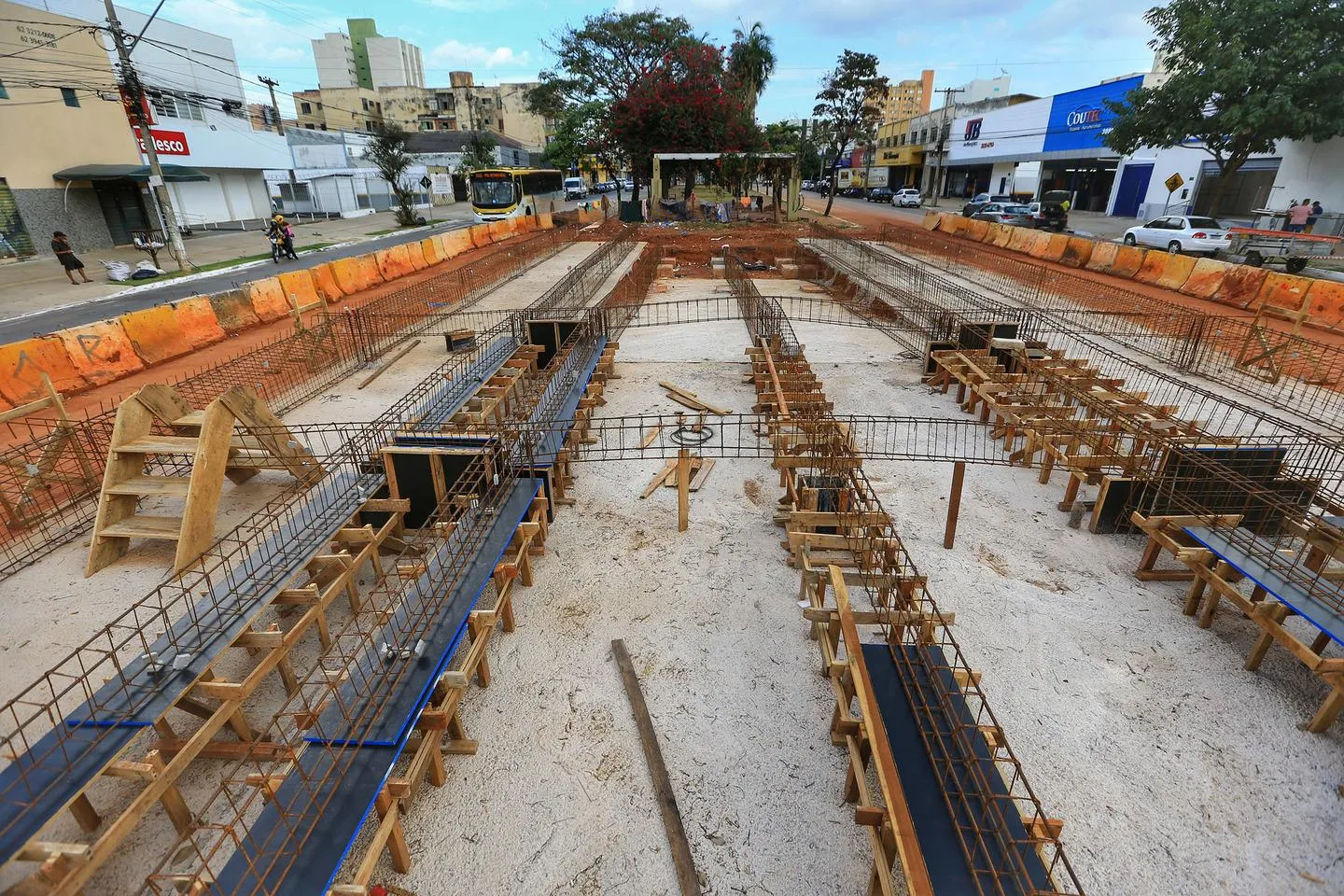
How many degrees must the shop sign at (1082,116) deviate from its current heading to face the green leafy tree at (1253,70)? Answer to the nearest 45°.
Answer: approximately 45° to its left

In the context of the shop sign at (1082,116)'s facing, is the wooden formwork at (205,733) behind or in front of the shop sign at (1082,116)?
in front

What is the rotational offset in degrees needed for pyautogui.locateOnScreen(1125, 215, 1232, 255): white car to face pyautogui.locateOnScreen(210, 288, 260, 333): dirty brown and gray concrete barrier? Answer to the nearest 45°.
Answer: approximately 90° to its left

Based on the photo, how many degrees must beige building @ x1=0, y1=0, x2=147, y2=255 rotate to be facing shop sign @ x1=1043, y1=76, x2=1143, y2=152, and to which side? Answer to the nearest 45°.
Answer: approximately 45° to its left

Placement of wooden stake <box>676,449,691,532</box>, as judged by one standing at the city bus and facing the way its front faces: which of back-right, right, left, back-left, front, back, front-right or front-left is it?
front-left

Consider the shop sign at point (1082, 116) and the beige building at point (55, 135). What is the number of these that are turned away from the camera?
0

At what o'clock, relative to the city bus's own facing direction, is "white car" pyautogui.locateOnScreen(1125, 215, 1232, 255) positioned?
The white car is roughly at 9 o'clock from the city bus.

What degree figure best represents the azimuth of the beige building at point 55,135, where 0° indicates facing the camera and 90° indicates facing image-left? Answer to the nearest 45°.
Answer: approximately 315°

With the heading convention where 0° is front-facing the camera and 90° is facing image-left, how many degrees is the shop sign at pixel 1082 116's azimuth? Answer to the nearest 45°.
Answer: approximately 45°

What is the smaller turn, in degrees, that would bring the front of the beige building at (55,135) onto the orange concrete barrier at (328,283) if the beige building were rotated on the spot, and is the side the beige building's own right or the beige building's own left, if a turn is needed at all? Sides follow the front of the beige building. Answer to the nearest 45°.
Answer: approximately 45° to the beige building's own right

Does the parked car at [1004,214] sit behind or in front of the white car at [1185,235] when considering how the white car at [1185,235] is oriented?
in front

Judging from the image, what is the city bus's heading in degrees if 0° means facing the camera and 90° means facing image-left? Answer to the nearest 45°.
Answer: approximately 45°

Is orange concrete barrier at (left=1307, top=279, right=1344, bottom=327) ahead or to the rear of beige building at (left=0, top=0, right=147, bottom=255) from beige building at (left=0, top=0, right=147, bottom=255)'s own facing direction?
ahead

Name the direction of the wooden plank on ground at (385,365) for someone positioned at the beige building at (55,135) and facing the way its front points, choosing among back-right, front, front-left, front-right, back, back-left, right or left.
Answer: front-right

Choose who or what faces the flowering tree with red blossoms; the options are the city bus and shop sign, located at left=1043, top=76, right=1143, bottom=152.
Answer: the shop sign
